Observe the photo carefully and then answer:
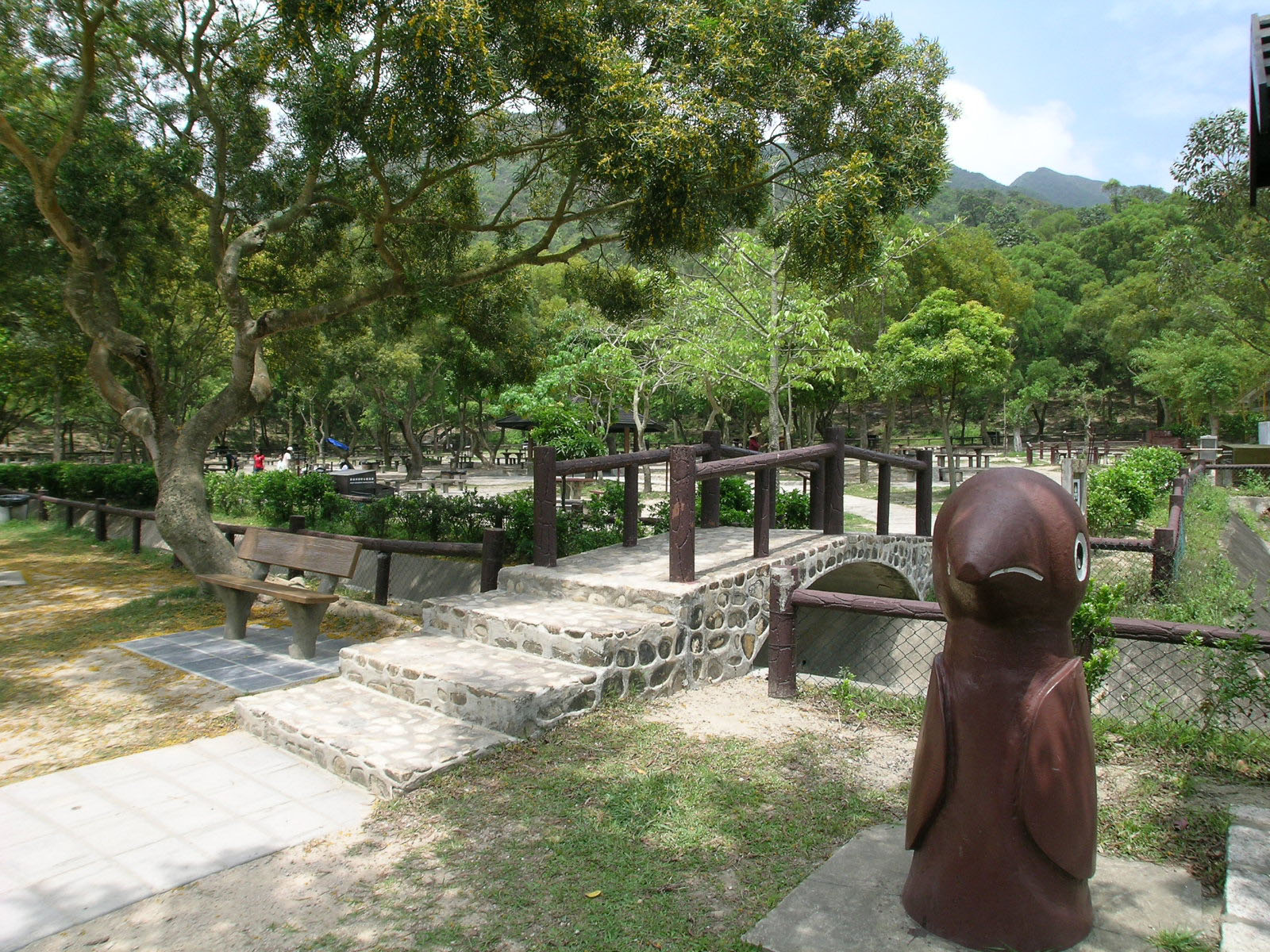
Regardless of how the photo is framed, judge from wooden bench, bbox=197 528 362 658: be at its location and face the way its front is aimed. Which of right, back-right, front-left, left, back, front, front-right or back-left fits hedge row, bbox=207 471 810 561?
back

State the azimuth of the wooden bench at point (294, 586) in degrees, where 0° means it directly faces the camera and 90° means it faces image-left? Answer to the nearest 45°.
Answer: approximately 45°

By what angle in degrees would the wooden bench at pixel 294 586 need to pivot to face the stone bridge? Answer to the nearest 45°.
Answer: approximately 90° to its left

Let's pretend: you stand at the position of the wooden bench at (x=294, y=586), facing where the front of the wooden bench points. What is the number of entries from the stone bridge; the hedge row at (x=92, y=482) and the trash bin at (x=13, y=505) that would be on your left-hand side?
1

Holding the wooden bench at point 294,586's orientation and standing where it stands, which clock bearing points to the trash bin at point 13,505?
The trash bin is roughly at 4 o'clock from the wooden bench.

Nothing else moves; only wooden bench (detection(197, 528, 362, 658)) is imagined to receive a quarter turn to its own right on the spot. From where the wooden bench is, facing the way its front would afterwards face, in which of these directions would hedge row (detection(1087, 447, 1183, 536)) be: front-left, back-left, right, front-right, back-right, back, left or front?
back-right

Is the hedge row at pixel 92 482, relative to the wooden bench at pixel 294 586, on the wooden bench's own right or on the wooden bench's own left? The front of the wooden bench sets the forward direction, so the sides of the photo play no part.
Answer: on the wooden bench's own right

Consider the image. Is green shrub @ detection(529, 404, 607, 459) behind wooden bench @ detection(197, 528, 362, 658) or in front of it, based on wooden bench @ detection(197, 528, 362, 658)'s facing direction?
behind

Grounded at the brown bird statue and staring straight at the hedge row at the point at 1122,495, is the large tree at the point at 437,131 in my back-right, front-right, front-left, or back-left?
front-left

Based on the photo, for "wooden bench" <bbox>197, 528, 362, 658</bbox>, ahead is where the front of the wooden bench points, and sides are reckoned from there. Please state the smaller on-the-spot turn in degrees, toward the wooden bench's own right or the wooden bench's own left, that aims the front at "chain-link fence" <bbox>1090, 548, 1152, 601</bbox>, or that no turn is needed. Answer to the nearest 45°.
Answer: approximately 135° to the wooden bench's own left

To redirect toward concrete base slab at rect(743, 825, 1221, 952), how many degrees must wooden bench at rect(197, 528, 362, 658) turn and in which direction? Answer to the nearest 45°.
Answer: approximately 45° to its left

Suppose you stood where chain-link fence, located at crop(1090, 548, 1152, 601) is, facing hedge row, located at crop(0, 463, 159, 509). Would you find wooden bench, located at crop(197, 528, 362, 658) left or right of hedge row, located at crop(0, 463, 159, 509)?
left

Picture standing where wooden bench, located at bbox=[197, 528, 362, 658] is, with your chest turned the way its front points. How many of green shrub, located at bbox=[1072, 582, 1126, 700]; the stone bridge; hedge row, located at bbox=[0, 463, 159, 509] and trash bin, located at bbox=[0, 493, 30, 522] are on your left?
2

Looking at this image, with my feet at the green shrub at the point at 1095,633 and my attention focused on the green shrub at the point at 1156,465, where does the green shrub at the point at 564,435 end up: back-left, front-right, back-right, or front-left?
front-left

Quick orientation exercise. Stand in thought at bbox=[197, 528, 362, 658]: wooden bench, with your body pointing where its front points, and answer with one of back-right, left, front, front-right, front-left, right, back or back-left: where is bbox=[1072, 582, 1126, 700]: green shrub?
left
